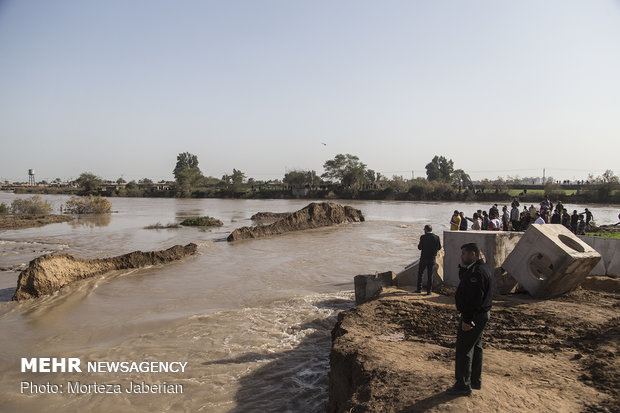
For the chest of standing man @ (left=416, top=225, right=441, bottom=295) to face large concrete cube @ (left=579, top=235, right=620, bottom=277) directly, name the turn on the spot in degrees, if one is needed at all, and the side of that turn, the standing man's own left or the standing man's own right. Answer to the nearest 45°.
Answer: approximately 45° to the standing man's own right

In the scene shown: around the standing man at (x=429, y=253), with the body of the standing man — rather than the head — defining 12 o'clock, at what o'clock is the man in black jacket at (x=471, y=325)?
The man in black jacket is roughly at 6 o'clock from the standing man.

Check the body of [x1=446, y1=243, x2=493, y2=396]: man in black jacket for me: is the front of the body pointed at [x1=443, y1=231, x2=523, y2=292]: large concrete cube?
no

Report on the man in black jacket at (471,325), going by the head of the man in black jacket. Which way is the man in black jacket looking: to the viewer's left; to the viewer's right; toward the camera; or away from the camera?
to the viewer's left

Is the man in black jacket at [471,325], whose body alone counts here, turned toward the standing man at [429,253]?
no

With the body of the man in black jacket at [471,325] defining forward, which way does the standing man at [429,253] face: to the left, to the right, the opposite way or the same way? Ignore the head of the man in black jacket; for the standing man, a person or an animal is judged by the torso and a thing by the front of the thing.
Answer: to the right

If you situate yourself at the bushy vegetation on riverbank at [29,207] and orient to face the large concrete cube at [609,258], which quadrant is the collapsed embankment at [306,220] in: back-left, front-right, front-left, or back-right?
front-left

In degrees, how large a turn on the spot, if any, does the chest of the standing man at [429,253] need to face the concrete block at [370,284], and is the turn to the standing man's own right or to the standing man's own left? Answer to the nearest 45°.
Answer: approximately 45° to the standing man's own left

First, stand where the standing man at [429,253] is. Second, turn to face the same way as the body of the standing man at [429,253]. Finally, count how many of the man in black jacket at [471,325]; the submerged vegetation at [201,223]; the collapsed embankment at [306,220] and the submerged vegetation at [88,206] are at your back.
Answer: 1
